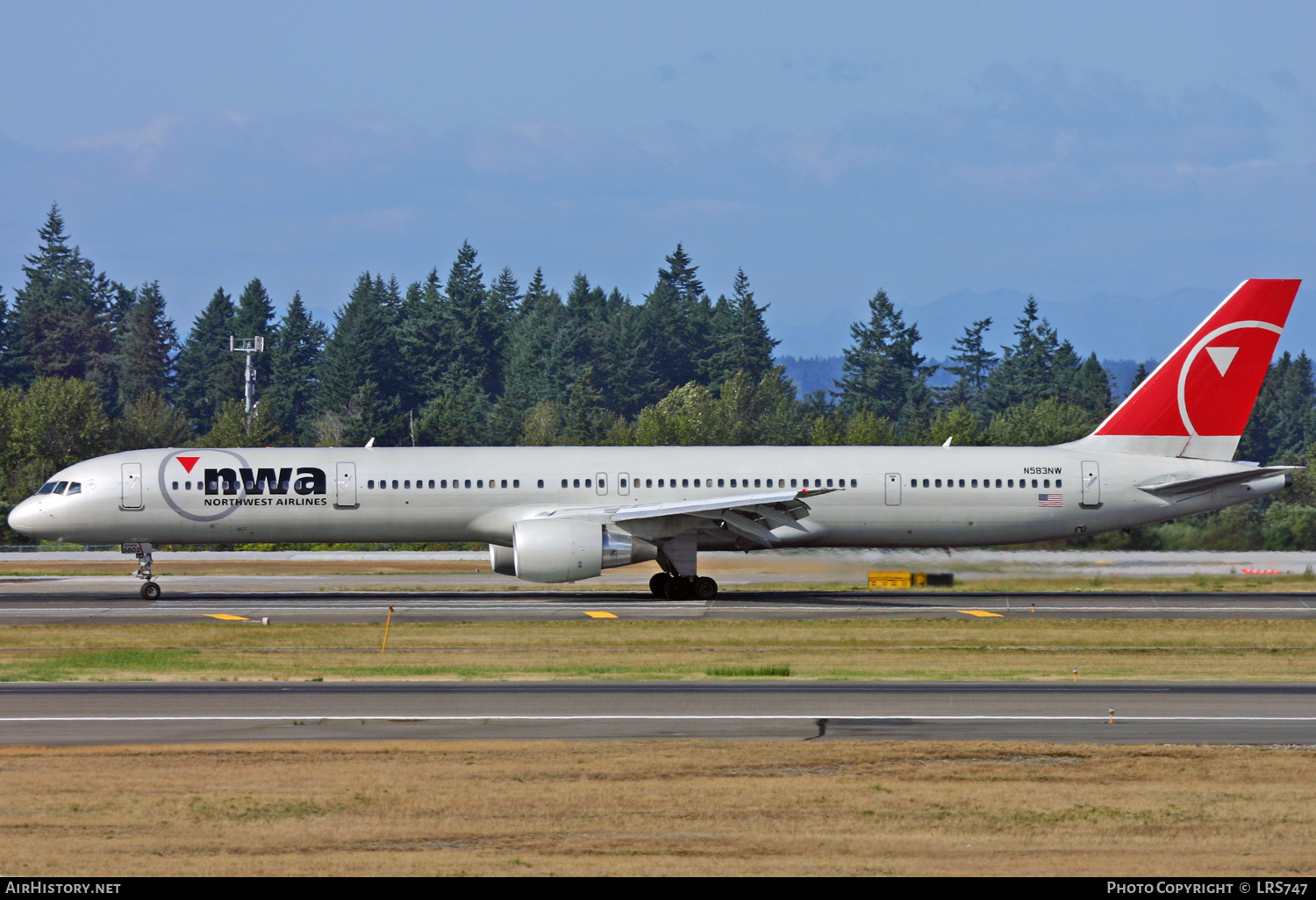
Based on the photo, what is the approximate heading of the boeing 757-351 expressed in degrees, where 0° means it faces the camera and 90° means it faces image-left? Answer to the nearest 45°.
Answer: approximately 90°
